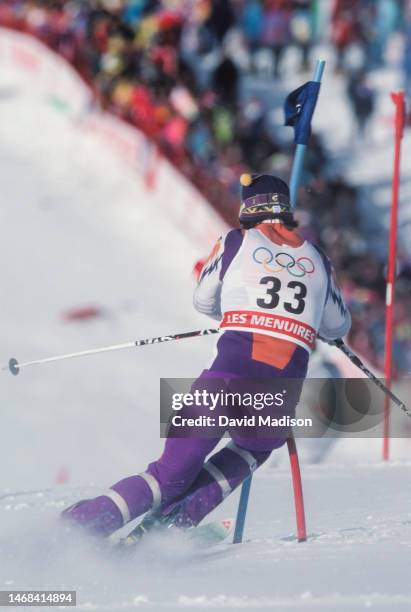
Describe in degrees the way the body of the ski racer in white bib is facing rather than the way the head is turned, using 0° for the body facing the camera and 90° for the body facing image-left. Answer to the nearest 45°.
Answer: approximately 180°

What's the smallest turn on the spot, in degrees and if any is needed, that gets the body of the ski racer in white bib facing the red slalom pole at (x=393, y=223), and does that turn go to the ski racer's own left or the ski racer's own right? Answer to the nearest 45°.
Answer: approximately 45° to the ski racer's own right
